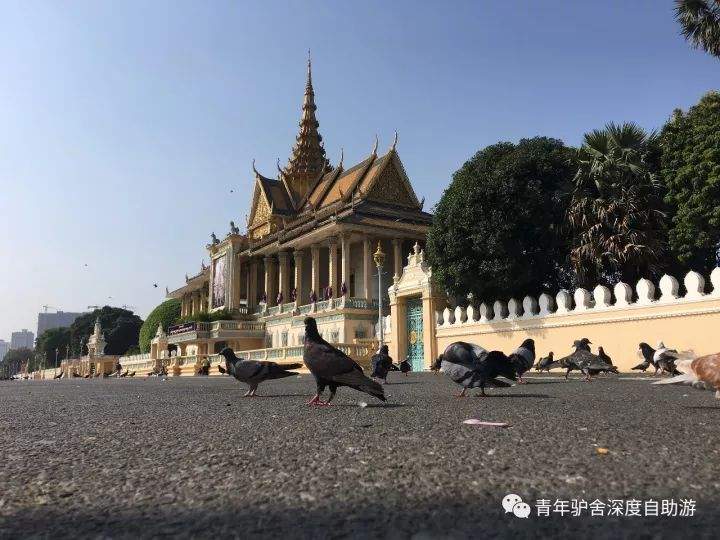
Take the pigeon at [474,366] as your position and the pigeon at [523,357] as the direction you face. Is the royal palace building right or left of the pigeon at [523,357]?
left

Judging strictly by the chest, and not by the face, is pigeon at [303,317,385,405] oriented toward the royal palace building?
no

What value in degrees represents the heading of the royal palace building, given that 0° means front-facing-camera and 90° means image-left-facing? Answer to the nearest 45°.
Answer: approximately 45°

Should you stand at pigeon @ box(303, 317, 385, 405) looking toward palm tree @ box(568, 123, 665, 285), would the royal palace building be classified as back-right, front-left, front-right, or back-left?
front-left

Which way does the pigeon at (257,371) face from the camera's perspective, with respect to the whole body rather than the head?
to the viewer's left

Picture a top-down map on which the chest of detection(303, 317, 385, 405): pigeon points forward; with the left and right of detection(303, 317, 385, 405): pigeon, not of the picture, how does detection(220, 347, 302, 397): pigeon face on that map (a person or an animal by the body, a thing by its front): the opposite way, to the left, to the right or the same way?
the same way

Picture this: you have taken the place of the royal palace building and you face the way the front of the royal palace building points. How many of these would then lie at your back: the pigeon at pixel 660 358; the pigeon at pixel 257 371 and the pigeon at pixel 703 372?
0

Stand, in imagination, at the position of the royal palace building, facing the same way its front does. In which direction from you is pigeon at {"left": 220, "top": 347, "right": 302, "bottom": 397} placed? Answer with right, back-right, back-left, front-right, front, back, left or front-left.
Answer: front-left

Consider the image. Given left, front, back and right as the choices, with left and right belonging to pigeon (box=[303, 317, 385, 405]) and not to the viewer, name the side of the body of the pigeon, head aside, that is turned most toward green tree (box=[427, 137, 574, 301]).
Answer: right

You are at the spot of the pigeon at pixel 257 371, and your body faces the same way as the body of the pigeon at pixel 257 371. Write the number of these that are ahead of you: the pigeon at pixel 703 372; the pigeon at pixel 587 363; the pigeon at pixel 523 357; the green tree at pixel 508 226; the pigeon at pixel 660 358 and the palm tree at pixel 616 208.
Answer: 0

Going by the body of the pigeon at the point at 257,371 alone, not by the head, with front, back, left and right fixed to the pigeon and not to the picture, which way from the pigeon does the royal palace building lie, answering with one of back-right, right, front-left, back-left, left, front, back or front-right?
right

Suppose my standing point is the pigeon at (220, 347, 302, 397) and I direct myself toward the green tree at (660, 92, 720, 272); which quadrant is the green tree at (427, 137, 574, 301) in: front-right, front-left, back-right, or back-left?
front-left

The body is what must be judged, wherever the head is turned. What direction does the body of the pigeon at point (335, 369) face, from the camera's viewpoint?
to the viewer's left

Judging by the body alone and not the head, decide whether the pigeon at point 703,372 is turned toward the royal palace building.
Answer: no

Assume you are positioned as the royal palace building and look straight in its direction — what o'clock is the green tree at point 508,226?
The green tree is roughly at 10 o'clock from the royal palace building.
